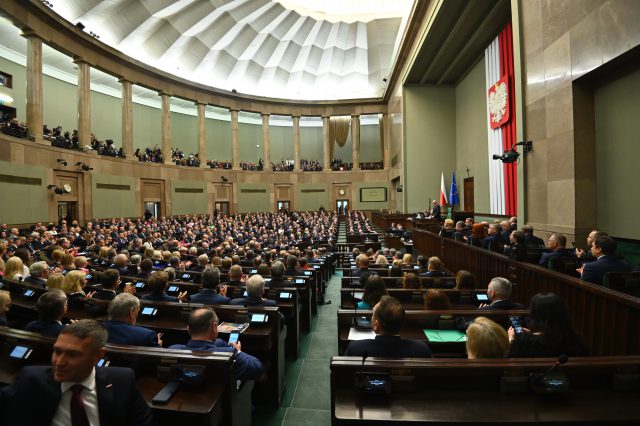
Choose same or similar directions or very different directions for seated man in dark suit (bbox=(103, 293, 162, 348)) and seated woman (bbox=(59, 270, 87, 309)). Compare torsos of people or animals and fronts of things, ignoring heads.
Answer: same or similar directions

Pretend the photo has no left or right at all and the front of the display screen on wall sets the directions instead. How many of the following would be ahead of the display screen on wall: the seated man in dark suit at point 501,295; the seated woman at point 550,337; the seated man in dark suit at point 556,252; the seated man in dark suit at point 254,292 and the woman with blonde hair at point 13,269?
5

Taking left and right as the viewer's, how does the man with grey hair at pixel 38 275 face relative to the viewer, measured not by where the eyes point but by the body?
facing away from the viewer and to the right of the viewer

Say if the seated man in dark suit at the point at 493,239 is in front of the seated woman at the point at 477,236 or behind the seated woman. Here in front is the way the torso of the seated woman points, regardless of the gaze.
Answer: behind

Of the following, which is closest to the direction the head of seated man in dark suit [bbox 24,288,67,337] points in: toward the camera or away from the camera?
away from the camera

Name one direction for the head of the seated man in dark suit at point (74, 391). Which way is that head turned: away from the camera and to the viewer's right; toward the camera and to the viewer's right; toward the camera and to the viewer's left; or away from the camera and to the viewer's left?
toward the camera and to the viewer's left

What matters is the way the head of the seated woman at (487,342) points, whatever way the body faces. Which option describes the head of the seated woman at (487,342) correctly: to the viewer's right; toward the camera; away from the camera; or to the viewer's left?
away from the camera

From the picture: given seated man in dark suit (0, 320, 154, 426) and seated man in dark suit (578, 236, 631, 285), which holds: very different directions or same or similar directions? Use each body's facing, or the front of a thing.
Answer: very different directions

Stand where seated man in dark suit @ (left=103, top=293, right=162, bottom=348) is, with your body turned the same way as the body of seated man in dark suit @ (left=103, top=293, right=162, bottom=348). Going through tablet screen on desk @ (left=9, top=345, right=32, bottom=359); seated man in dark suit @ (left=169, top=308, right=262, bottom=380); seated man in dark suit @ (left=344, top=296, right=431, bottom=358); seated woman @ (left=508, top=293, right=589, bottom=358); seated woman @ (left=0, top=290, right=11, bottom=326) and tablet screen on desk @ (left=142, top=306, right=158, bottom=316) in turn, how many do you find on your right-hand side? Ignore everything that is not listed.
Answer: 3

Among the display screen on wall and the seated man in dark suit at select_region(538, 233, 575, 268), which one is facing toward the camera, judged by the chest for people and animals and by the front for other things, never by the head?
the display screen on wall

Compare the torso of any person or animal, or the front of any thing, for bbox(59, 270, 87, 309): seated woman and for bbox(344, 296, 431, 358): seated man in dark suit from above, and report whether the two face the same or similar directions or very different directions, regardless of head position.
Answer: same or similar directions

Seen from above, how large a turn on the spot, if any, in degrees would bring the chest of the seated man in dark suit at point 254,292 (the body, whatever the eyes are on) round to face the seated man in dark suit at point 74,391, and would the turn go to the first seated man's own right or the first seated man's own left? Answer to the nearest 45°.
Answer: approximately 180°
